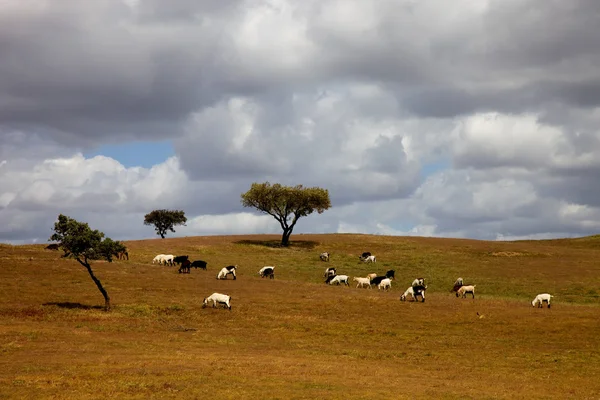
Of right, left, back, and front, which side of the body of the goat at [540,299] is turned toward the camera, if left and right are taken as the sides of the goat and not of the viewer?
left

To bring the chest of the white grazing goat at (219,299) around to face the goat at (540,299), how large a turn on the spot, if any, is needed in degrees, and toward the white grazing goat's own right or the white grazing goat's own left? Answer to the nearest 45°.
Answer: approximately 180°

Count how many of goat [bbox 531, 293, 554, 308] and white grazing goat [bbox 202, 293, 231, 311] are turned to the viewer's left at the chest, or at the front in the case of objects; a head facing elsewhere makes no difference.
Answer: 2

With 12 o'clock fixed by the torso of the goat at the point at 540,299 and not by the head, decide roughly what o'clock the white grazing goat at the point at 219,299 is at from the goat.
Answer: The white grazing goat is roughly at 11 o'clock from the goat.

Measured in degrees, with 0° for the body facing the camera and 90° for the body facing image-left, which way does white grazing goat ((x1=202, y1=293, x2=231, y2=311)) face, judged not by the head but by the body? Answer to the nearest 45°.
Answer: approximately 90°
